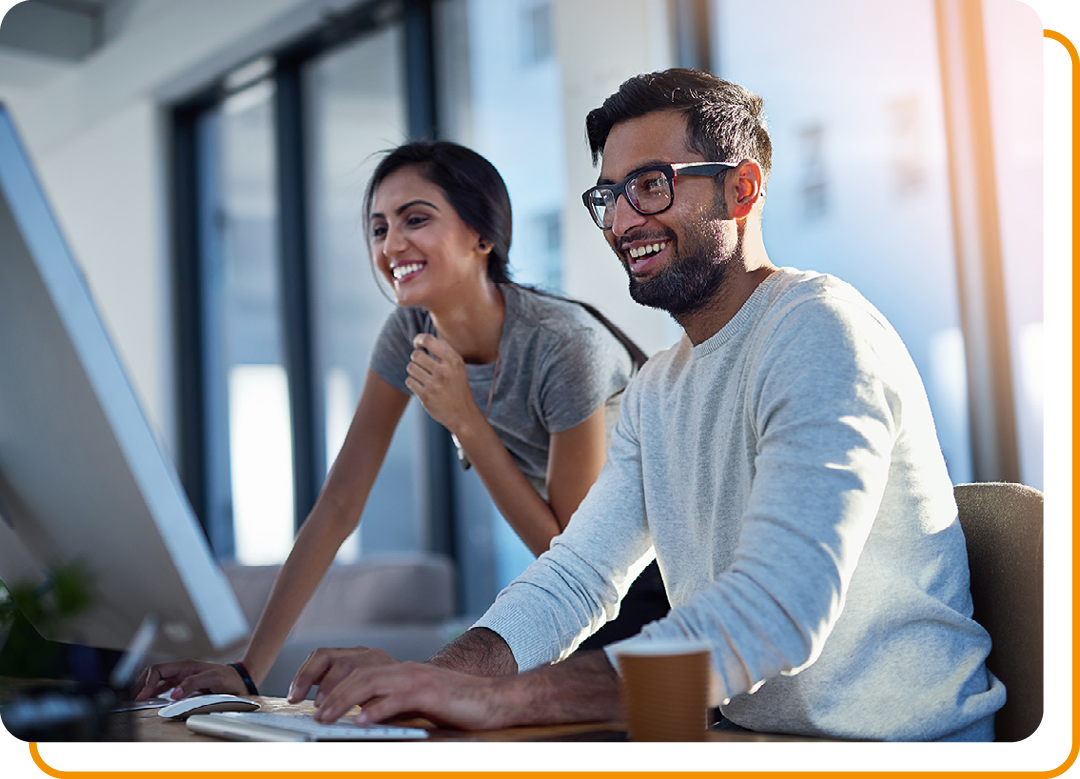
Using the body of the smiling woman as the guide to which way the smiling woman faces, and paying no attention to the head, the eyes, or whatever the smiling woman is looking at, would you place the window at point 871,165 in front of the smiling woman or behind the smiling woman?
behind

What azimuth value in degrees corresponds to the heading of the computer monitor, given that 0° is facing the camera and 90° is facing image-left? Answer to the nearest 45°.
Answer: approximately 225°

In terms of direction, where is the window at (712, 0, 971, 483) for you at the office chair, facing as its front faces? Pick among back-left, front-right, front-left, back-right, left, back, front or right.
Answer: back-right

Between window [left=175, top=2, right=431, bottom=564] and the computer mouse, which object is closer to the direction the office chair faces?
the computer mouse

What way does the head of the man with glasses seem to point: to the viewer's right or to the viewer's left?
to the viewer's left

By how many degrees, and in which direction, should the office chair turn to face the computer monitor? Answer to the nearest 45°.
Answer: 0° — it already faces it

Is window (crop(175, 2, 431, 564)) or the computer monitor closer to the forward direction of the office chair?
the computer monitor

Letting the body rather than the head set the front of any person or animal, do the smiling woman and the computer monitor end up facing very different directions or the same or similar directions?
very different directions

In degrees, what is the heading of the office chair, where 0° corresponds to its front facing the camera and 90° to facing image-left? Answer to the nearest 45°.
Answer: approximately 45°

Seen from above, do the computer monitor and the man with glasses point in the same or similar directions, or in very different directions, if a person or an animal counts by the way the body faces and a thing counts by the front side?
very different directions
